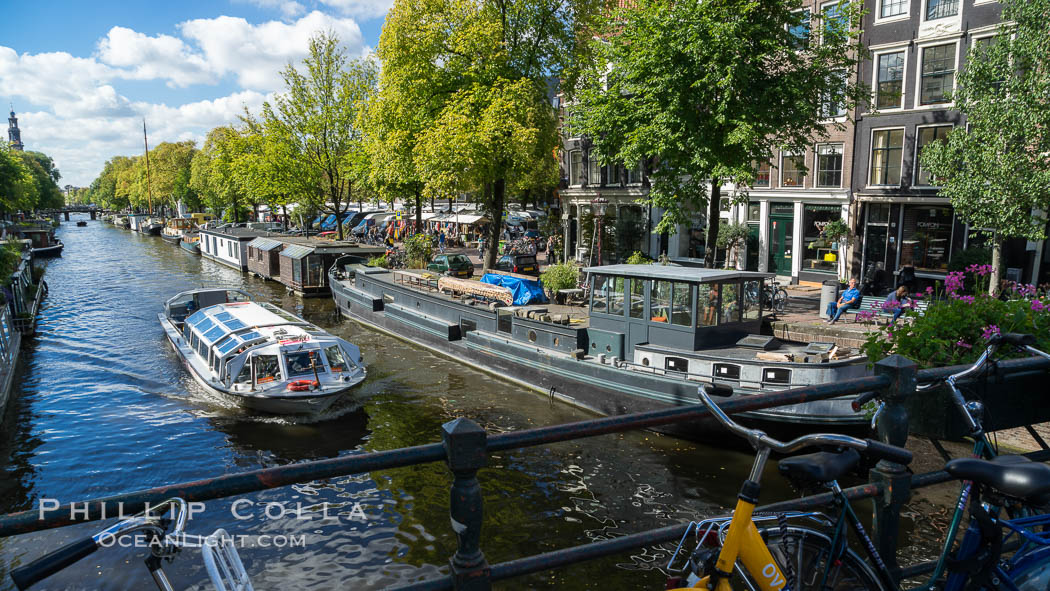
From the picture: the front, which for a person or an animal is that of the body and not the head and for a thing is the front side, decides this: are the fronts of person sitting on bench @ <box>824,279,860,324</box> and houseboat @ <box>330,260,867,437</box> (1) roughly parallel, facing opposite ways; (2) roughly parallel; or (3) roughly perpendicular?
roughly perpendicular

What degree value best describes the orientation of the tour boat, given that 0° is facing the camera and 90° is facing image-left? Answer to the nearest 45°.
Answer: approximately 315°

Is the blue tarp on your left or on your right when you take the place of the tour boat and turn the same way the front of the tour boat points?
on your left

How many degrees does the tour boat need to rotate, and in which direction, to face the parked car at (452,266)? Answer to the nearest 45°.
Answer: approximately 90° to its left

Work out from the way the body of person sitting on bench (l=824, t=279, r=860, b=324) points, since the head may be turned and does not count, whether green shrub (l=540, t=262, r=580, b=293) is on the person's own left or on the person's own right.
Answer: on the person's own right

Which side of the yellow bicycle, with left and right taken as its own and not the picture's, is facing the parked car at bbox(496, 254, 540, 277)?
right

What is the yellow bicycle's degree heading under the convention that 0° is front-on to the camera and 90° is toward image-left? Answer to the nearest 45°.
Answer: approximately 45°

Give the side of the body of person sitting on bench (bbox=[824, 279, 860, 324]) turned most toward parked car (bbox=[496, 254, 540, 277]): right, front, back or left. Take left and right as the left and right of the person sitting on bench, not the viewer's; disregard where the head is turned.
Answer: right
